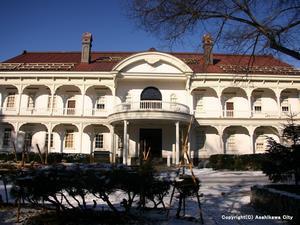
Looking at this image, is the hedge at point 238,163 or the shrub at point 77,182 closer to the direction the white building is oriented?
the shrub

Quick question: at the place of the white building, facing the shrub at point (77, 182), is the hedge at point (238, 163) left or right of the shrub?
left

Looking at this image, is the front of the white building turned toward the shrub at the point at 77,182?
yes

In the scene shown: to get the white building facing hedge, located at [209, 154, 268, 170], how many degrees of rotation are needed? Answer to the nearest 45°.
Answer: approximately 45° to its left

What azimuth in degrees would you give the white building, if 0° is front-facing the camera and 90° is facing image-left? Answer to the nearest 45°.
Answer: approximately 0°
